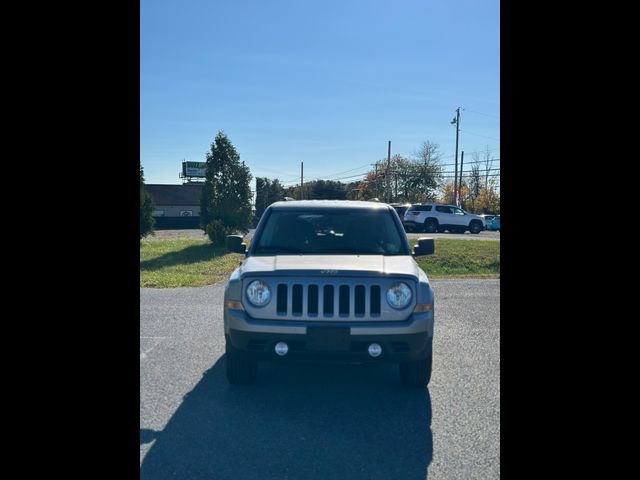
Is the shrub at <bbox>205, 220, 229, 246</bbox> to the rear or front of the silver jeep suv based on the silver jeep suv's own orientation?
to the rear

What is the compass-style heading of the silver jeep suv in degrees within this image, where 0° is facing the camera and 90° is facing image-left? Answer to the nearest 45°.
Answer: approximately 0°

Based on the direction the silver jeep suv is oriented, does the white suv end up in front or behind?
behind

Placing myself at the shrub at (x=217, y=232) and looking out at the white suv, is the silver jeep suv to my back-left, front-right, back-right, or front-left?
back-right

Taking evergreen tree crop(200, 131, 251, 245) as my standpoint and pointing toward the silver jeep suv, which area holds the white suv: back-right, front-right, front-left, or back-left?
back-left

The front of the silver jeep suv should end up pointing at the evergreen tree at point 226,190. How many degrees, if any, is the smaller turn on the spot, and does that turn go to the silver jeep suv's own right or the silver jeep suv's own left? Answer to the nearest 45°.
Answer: approximately 180°
